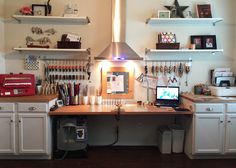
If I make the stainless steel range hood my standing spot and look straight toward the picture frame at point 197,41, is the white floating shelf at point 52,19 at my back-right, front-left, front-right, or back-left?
back-left

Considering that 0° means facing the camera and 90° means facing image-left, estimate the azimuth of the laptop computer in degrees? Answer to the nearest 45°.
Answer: approximately 0°
